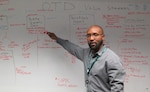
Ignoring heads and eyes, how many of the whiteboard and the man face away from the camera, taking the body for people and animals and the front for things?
0

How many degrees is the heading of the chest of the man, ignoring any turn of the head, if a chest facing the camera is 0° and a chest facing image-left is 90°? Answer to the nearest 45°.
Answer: approximately 45°

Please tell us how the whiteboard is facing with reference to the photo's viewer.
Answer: facing the viewer
